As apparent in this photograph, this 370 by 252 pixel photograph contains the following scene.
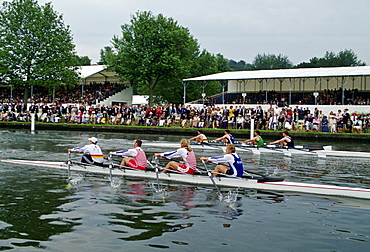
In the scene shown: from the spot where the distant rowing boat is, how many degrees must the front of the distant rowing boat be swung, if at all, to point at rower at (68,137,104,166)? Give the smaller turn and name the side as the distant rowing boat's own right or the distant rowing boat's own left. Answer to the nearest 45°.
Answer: approximately 135° to the distant rowing boat's own right

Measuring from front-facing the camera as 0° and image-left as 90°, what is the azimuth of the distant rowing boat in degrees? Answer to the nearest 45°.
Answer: approximately 270°

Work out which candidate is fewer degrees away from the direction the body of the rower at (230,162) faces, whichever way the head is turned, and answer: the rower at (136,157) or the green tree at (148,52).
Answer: the rower

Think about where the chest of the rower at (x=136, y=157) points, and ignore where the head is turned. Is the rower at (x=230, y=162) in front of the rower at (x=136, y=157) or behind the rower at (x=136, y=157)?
behind

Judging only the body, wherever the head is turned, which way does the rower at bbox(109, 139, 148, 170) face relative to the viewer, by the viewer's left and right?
facing to the left of the viewer

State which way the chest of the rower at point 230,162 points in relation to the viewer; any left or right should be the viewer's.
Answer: facing to the left of the viewer

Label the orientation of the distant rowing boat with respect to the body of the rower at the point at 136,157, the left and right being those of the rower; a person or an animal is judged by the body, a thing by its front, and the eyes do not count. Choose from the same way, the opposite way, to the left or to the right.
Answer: the opposite way

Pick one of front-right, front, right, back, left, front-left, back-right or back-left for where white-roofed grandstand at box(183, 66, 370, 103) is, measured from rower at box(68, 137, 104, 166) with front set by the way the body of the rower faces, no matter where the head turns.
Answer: back-right

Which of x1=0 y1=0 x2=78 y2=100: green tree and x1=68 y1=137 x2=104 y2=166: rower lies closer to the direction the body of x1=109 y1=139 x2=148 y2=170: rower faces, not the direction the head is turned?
the rower

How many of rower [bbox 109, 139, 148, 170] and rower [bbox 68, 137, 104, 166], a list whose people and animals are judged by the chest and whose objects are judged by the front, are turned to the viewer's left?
2

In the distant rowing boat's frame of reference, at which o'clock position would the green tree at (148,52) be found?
The green tree is roughly at 8 o'clock from the distant rowing boat.

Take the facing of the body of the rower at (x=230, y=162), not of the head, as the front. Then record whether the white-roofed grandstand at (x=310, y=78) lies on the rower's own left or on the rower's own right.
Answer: on the rower's own right

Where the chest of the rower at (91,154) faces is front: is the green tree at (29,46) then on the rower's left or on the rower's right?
on the rower's right

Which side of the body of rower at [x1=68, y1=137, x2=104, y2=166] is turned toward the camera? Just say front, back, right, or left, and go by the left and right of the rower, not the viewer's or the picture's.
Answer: left
